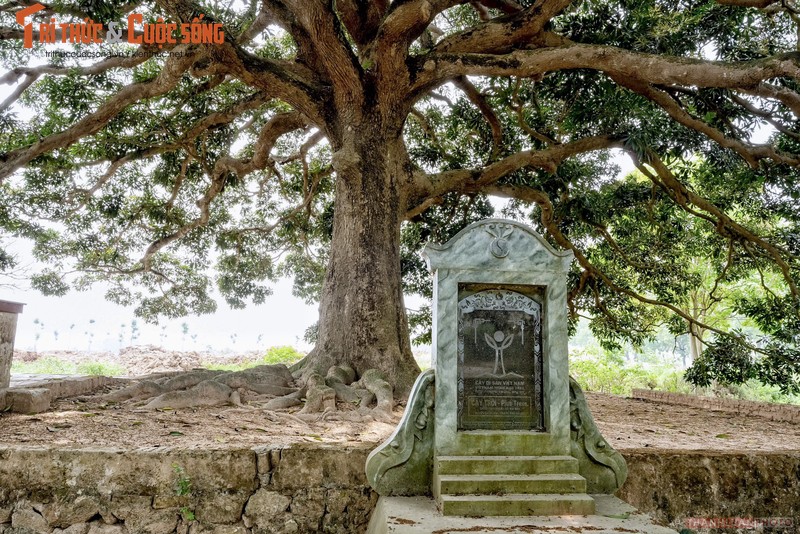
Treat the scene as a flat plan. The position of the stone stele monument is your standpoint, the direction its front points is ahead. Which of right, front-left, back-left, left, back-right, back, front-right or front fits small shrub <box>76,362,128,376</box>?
back-right

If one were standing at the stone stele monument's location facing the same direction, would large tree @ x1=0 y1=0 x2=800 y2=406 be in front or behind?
behind

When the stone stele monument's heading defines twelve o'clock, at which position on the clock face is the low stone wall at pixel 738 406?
The low stone wall is roughly at 7 o'clock from the stone stele monument.

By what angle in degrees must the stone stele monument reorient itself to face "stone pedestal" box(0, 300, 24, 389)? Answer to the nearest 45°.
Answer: approximately 90° to its right

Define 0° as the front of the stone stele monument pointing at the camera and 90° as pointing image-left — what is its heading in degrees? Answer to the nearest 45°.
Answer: approximately 0°
